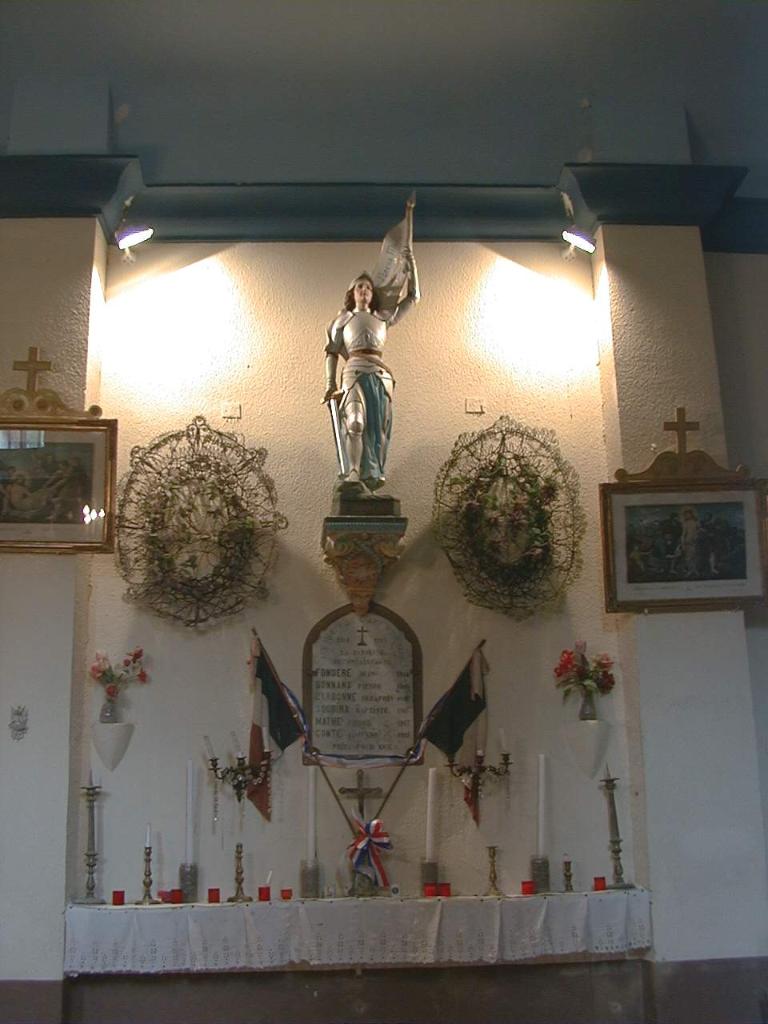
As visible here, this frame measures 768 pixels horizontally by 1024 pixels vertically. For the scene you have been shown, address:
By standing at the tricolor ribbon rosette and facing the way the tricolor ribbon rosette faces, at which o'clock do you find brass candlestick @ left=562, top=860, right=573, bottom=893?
The brass candlestick is roughly at 9 o'clock from the tricolor ribbon rosette.

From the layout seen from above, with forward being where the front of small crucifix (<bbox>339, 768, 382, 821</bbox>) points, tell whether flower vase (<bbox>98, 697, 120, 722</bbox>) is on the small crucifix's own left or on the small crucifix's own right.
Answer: on the small crucifix's own right

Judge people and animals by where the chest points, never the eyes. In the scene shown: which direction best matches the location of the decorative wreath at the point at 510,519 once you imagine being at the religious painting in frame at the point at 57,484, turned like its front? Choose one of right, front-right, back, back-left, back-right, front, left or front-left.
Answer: left

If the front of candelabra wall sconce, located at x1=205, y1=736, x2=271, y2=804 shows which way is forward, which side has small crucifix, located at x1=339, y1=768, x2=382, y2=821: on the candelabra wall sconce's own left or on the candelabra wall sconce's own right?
on the candelabra wall sconce's own left

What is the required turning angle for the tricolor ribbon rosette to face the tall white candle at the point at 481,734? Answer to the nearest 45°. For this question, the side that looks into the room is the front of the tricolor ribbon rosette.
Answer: approximately 90° to its left

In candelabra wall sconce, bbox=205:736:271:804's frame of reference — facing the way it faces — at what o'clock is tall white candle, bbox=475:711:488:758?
The tall white candle is roughly at 9 o'clock from the candelabra wall sconce.

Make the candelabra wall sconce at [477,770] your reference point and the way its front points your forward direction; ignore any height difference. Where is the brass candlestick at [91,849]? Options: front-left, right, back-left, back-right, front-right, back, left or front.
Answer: right

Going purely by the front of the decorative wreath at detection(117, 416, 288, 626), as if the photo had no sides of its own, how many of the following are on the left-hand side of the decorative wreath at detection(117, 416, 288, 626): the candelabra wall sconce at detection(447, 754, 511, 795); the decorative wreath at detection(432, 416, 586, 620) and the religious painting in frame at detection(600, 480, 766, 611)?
3

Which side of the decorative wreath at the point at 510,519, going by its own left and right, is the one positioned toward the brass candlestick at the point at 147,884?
right
